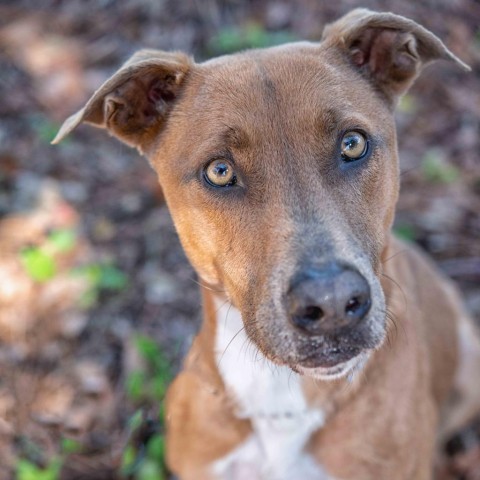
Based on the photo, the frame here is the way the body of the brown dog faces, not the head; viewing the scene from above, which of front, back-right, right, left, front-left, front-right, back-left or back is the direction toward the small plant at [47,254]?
back-right

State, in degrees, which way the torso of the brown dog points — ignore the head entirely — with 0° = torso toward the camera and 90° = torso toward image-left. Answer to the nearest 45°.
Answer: approximately 0°

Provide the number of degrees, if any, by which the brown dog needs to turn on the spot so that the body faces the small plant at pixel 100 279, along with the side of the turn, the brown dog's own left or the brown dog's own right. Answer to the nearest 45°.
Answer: approximately 135° to the brown dog's own right

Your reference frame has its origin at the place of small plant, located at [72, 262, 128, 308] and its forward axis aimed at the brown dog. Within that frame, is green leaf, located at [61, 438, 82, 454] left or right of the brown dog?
right
